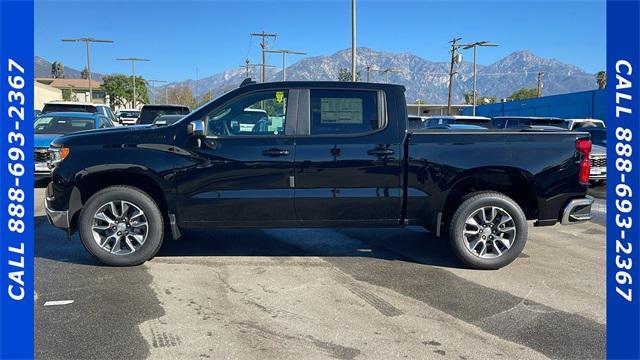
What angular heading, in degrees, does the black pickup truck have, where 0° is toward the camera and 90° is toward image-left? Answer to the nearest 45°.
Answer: approximately 90°

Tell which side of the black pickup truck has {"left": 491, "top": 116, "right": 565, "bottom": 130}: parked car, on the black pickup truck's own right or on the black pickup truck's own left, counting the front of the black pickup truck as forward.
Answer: on the black pickup truck's own right

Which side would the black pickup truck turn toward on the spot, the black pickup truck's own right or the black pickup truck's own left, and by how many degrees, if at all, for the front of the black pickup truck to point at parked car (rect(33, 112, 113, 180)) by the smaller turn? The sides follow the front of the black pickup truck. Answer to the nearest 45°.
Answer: approximately 45° to the black pickup truck's own right

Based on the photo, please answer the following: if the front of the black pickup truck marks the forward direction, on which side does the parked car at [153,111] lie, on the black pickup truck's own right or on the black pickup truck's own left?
on the black pickup truck's own right

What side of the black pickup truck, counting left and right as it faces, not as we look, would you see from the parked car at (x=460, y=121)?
right
